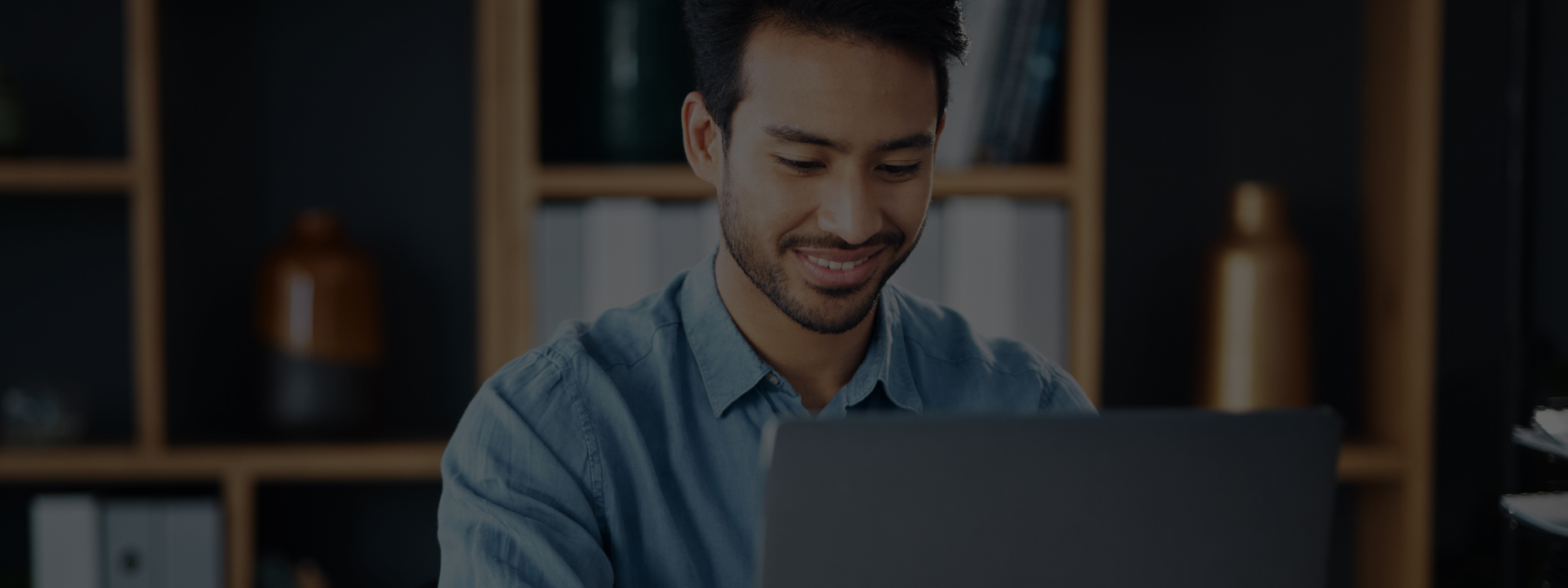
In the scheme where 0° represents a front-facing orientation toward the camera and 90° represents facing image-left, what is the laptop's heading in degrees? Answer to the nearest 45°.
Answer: approximately 180°

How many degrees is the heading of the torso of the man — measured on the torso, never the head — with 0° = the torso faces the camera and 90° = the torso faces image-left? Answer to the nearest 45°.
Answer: approximately 315°

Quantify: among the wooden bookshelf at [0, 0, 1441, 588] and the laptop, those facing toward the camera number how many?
1

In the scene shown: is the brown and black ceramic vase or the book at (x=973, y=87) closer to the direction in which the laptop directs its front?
the book

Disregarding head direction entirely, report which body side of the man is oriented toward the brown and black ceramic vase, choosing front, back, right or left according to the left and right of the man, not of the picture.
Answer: back

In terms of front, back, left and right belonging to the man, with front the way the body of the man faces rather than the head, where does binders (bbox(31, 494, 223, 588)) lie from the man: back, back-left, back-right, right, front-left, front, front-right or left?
back

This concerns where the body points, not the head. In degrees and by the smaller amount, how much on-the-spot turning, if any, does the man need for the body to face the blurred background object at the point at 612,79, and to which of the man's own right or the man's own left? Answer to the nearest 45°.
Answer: approximately 135° to the man's own left

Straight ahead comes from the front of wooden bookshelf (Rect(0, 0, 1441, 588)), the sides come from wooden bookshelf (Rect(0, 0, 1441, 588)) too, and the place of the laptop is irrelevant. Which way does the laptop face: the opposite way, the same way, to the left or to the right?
the opposite way

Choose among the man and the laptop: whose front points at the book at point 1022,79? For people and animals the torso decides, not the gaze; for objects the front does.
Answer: the laptop

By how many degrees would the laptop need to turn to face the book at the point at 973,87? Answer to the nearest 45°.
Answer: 0° — it already faces it

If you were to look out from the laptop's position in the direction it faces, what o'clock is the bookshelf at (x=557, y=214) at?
The bookshelf is roughly at 11 o'clock from the laptop.
